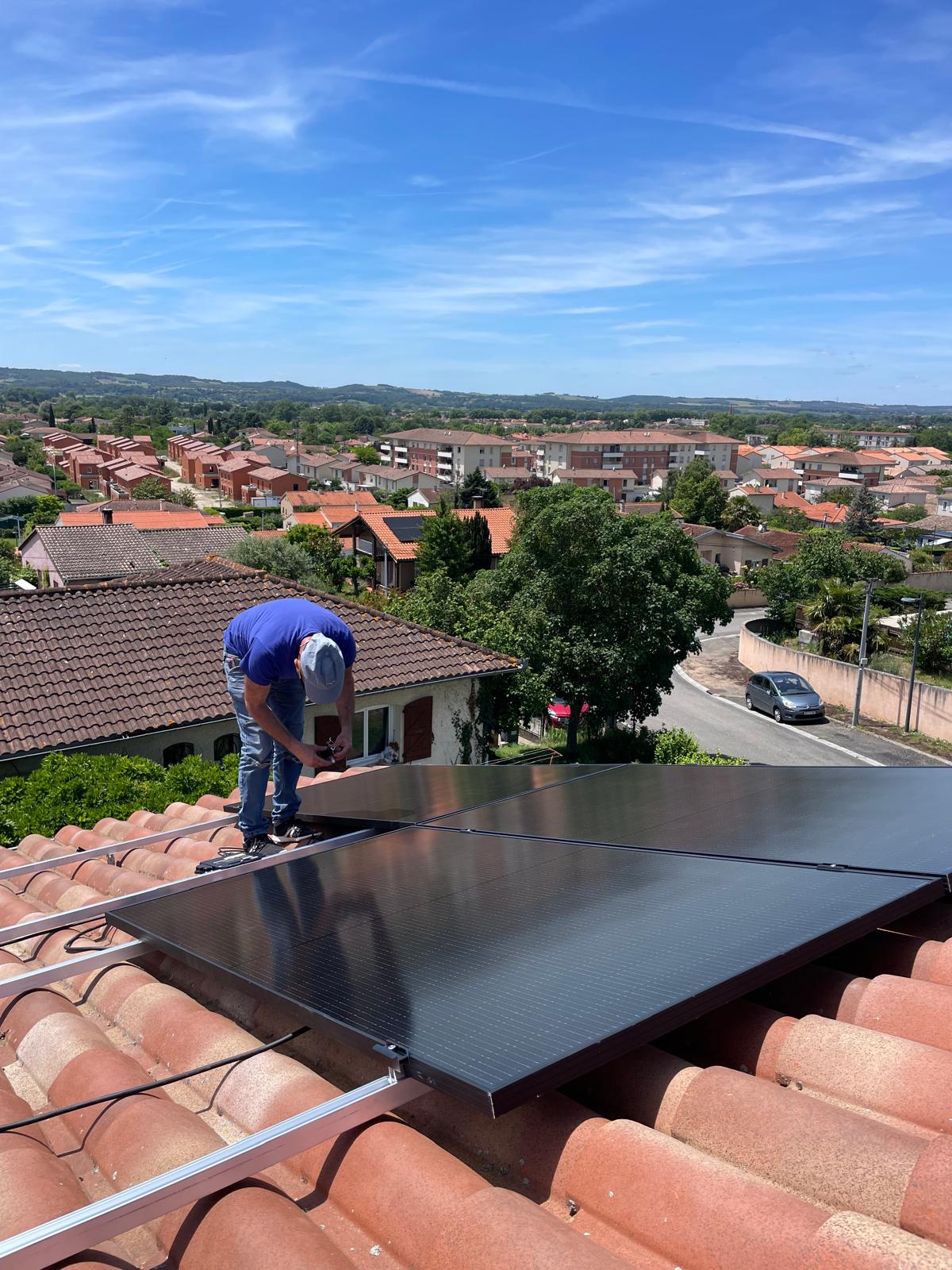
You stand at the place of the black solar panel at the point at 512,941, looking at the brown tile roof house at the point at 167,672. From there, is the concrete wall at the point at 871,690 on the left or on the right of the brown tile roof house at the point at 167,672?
right

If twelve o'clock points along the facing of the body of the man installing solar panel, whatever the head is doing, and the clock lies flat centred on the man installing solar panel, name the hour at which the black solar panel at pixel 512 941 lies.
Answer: The black solar panel is roughly at 1 o'clock from the man installing solar panel.

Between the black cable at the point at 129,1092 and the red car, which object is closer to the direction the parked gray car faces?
the black cable

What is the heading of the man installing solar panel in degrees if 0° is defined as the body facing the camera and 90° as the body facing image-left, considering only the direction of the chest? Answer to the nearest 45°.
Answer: approximately 315°

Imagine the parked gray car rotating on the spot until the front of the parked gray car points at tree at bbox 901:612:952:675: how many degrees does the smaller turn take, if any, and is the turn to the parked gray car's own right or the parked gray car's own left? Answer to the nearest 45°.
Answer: approximately 90° to the parked gray car's own left
